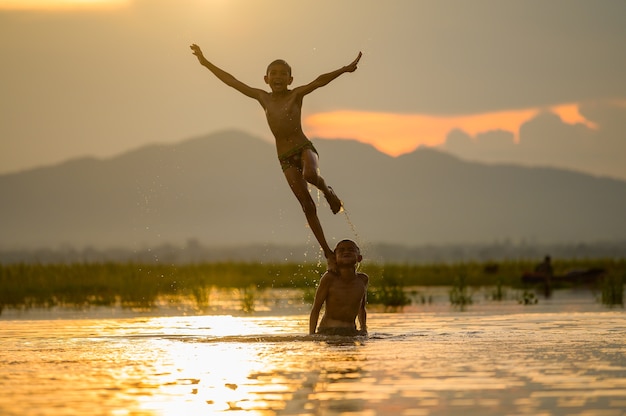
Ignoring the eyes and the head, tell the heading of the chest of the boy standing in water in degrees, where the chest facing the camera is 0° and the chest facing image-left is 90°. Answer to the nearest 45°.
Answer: approximately 0°

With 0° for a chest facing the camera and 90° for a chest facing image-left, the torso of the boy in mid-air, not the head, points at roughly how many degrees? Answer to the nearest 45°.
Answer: approximately 0°

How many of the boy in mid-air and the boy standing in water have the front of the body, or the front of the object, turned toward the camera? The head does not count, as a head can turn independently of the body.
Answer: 2
